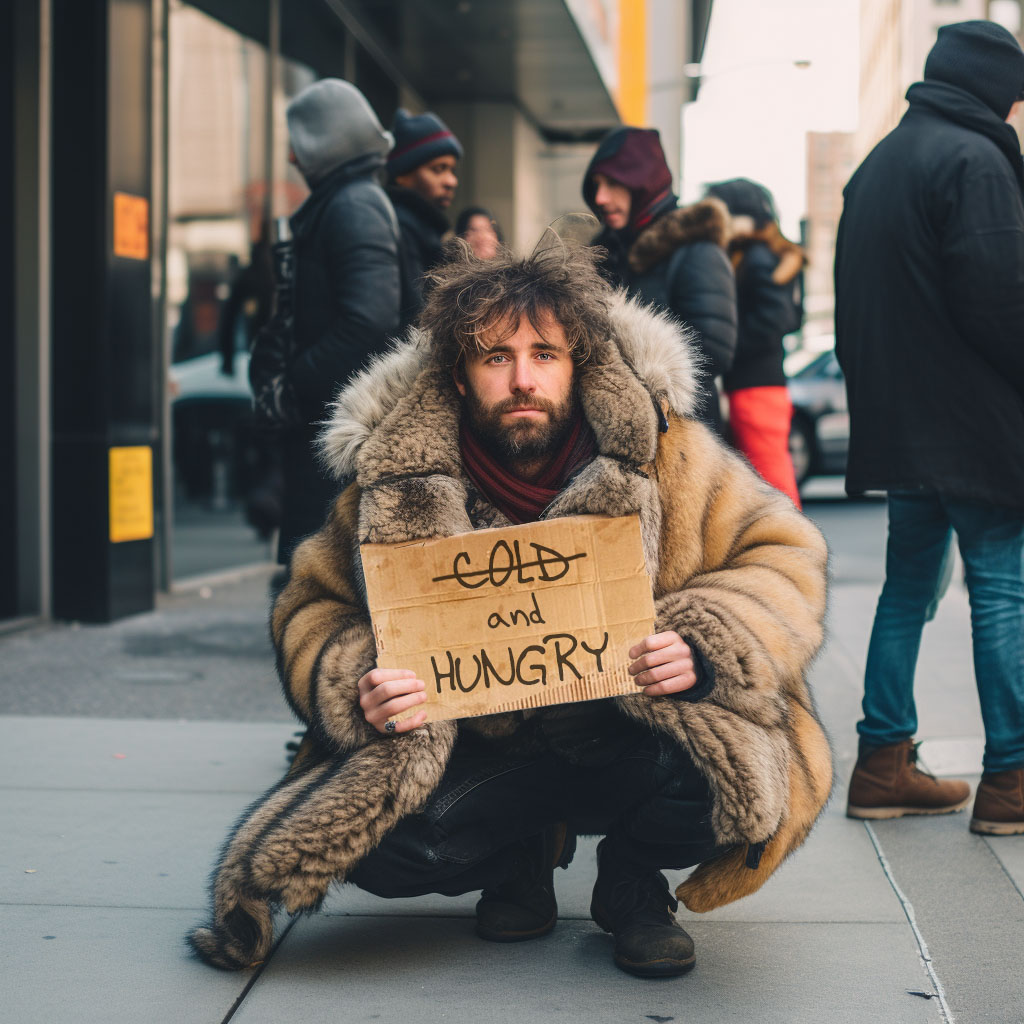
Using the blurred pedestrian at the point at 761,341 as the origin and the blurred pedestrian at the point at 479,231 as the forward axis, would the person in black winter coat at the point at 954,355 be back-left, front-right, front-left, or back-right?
back-left

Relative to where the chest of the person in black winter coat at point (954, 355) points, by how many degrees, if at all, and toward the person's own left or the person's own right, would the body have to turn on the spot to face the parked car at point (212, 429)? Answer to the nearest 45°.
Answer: approximately 90° to the person's own left

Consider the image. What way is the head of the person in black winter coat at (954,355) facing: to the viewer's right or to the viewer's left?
to the viewer's right

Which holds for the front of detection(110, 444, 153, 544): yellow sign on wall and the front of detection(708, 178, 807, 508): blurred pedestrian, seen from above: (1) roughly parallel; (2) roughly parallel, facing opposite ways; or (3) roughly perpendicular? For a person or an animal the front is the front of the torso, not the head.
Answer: roughly perpendicular

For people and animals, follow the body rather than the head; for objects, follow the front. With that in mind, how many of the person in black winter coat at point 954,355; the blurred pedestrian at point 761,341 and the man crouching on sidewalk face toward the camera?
1
